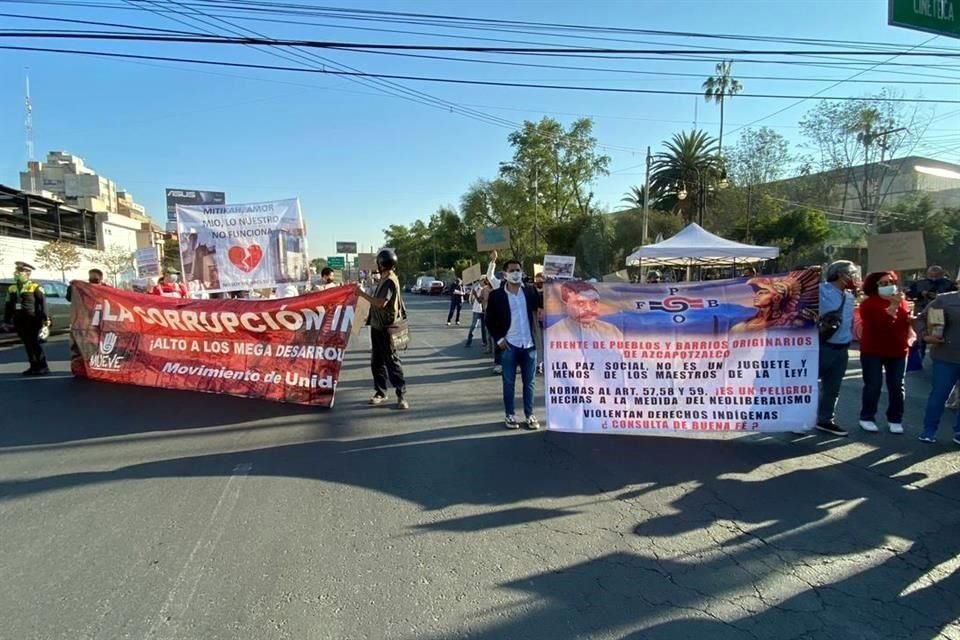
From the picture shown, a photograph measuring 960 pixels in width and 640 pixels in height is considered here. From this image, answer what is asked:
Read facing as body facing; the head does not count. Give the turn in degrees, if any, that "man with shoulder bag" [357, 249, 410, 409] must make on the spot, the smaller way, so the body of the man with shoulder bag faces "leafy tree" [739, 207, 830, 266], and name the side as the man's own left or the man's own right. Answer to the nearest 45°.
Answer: approximately 135° to the man's own right

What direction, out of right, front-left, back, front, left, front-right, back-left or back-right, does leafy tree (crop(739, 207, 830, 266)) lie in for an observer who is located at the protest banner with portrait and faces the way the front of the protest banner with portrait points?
back

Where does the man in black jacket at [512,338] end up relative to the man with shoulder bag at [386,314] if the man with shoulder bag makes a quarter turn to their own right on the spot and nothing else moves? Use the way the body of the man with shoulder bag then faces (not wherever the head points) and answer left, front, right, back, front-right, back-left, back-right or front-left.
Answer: back-right

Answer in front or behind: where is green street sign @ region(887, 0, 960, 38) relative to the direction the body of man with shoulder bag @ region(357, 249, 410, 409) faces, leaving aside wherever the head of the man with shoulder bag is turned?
behind

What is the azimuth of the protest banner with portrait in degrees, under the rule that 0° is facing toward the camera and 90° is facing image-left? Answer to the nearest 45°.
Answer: approximately 0°

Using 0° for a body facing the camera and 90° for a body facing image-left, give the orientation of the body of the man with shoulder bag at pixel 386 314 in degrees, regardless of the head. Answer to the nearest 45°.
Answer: approximately 90°

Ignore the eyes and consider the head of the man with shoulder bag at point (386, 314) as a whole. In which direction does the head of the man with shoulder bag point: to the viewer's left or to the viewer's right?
to the viewer's left

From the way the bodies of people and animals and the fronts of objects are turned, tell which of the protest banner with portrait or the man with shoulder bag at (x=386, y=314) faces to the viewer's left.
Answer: the man with shoulder bag

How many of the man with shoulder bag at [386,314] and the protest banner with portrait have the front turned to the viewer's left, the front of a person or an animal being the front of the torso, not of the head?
1

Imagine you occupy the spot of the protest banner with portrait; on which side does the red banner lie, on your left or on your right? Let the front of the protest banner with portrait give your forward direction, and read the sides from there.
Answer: on your right

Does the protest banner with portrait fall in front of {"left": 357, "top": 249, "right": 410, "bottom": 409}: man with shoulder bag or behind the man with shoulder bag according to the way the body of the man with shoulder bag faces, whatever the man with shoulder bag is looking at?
behind

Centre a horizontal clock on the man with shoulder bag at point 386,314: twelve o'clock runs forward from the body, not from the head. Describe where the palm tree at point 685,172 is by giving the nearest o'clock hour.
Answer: The palm tree is roughly at 4 o'clock from the man with shoulder bag.
